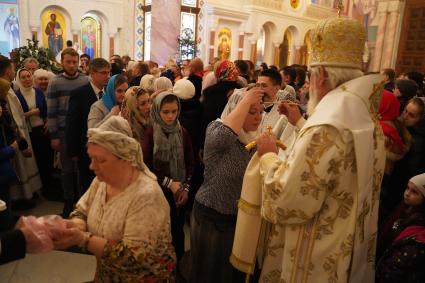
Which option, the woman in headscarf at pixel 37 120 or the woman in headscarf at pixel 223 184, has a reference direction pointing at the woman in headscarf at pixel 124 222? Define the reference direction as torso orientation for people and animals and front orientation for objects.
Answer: the woman in headscarf at pixel 37 120

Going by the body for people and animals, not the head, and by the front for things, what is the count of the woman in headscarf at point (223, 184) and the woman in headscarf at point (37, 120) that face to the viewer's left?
0

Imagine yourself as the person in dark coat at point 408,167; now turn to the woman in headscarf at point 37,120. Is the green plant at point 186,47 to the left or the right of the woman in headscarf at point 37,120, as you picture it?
right

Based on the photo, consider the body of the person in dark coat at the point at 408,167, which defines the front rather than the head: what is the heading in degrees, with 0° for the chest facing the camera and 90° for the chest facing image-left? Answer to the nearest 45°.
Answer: approximately 45°

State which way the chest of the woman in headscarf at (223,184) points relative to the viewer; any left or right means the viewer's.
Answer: facing to the right of the viewer

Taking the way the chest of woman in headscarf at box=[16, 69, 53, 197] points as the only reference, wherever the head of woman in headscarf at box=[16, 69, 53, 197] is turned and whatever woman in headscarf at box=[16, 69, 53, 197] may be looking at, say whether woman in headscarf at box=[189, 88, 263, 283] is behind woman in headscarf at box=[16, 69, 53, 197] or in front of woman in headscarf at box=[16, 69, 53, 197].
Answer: in front

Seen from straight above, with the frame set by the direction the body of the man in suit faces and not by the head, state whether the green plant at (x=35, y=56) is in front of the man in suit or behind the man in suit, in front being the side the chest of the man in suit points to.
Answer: behind
